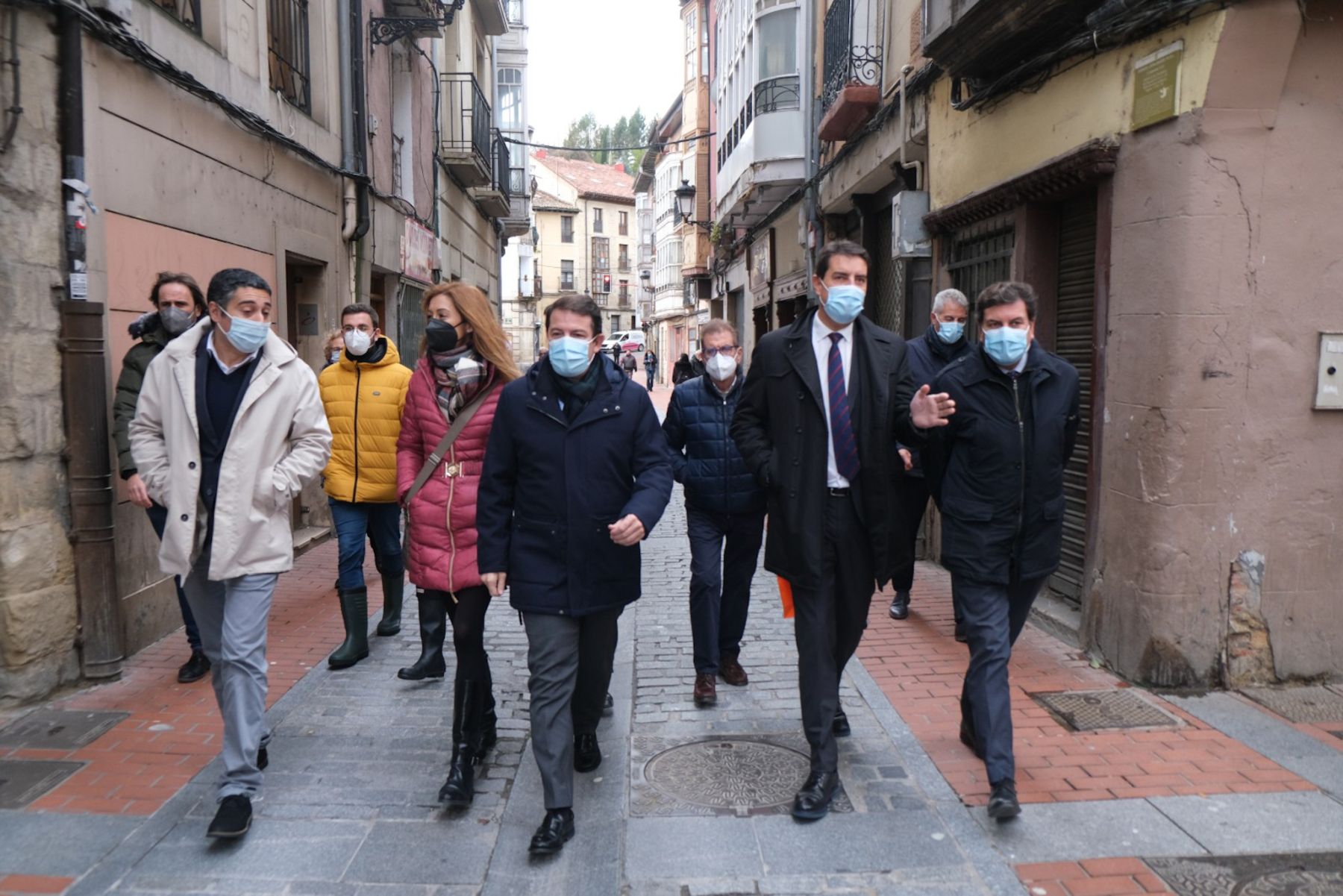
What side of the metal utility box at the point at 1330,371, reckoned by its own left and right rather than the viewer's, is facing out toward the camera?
front

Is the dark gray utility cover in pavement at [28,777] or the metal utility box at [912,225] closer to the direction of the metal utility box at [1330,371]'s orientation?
the dark gray utility cover in pavement

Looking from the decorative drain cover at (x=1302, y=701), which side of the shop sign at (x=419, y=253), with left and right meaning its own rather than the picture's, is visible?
front

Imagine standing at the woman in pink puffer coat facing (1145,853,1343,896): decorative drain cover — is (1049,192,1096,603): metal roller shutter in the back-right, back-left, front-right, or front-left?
front-left

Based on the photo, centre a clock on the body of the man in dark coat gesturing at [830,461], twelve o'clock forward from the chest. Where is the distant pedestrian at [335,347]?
The distant pedestrian is roughly at 4 o'clock from the man in dark coat gesturing.

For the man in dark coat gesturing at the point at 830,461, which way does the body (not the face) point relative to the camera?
toward the camera

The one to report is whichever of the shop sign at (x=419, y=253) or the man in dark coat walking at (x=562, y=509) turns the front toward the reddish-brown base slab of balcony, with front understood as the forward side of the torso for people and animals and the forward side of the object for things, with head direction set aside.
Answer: the shop sign

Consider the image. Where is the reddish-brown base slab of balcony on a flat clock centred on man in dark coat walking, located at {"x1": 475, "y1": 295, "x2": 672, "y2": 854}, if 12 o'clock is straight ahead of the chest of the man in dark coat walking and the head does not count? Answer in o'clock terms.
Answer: The reddish-brown base slab of balcony is roughly at 7 o'clock from the man in dark coat walking.

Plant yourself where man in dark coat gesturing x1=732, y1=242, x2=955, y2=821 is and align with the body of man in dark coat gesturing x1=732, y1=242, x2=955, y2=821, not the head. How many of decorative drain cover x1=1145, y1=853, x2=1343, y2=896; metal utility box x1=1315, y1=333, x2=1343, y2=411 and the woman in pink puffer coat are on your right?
1

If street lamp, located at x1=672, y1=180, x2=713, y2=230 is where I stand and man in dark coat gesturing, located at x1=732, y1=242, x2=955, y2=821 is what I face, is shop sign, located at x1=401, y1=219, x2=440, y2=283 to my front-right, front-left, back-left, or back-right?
front-right

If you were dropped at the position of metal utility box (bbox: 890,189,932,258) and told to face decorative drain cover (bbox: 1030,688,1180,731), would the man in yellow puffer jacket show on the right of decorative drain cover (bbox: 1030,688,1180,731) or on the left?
right

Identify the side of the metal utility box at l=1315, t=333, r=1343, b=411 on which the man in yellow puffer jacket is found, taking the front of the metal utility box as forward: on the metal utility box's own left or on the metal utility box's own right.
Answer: on the metal utility box's own right

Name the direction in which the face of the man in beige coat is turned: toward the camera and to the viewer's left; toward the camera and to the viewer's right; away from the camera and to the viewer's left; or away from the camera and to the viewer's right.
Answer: toward the camera and to the viewer's right

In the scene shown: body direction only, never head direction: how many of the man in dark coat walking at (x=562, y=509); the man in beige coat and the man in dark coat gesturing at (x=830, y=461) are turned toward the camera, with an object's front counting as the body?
3

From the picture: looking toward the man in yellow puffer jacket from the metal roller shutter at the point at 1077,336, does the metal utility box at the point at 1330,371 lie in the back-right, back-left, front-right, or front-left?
back-left

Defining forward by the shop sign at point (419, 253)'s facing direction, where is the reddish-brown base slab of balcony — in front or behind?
in front
